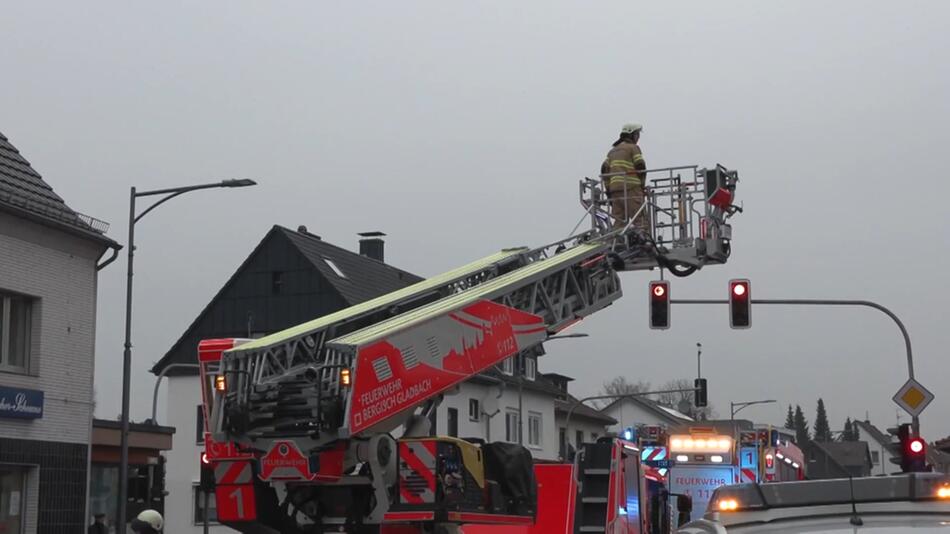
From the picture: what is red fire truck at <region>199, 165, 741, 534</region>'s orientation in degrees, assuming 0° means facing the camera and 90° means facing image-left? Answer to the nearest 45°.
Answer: approximately 225°

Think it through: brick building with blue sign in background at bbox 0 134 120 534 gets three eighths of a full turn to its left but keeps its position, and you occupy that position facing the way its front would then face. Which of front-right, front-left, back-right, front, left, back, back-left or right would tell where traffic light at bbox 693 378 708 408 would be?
front-right

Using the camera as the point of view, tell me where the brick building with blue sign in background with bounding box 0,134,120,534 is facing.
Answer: facing the viewer and to the right of the viewer

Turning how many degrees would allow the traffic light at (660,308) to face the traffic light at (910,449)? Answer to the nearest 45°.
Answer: approximately 90° to its left

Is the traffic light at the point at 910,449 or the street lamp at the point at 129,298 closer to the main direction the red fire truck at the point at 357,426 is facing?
the traffic light

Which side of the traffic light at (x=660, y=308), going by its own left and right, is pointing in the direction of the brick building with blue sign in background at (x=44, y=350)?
right

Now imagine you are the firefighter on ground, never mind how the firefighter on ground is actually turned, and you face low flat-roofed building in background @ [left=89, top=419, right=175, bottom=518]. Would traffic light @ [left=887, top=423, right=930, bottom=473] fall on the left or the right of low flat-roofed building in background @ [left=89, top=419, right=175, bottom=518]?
right

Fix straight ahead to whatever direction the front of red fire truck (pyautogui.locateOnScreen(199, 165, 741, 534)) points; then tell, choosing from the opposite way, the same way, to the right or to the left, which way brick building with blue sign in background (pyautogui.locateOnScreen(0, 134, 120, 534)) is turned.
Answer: to the right

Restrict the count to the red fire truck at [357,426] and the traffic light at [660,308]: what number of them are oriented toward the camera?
1

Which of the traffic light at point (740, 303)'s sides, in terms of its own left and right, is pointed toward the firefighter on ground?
front

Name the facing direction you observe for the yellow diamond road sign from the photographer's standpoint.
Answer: facing the viewer

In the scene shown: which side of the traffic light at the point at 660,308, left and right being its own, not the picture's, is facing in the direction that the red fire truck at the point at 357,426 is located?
front

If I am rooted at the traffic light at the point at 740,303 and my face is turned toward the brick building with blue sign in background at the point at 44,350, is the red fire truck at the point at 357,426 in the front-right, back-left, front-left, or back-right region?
front-left

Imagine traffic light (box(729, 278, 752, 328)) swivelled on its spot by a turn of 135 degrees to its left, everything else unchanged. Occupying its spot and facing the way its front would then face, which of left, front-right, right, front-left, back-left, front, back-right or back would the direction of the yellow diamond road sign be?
front-right

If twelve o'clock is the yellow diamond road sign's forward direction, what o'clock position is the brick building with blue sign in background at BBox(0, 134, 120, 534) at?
The brick building with blue sign in background is roughly at 2 o'clock from the yellow diamond road sign.

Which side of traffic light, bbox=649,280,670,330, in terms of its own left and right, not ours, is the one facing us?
front
